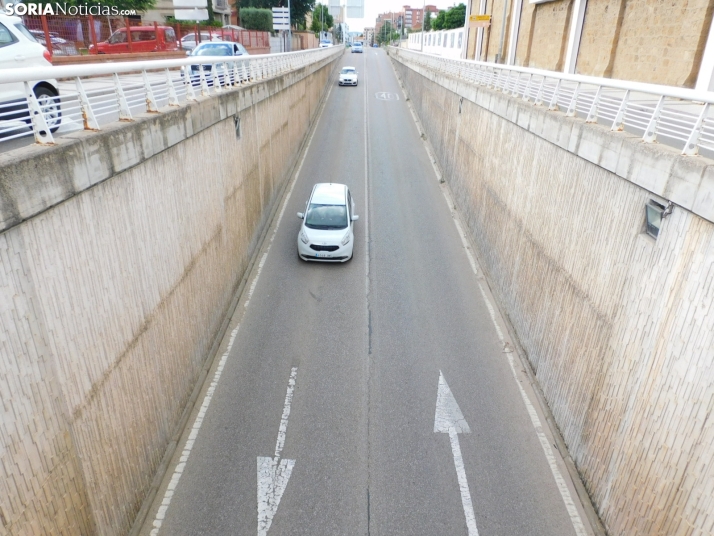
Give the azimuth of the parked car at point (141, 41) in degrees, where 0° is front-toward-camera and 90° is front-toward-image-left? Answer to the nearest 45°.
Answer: approximately 90°

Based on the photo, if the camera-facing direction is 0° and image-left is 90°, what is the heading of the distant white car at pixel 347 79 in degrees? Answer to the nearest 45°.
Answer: approximately 0°

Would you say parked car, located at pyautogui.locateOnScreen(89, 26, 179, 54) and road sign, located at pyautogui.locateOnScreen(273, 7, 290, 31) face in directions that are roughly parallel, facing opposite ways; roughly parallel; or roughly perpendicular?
roughly perpendicular

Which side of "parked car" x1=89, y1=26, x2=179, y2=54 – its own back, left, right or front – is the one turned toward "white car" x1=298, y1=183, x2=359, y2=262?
left

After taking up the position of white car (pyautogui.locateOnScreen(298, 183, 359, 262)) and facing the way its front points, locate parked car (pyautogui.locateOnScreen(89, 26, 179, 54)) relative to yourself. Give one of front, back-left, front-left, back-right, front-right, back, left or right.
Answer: back-right

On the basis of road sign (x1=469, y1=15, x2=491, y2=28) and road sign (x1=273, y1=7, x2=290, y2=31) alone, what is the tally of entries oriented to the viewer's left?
0
